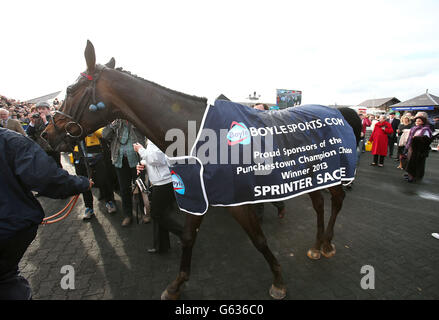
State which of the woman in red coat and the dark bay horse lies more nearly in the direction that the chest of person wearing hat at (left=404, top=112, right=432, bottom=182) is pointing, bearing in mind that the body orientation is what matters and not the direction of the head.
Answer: the dark bay horse

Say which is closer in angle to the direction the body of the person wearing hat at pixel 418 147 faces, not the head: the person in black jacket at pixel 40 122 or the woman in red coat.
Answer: the person in black jacket
